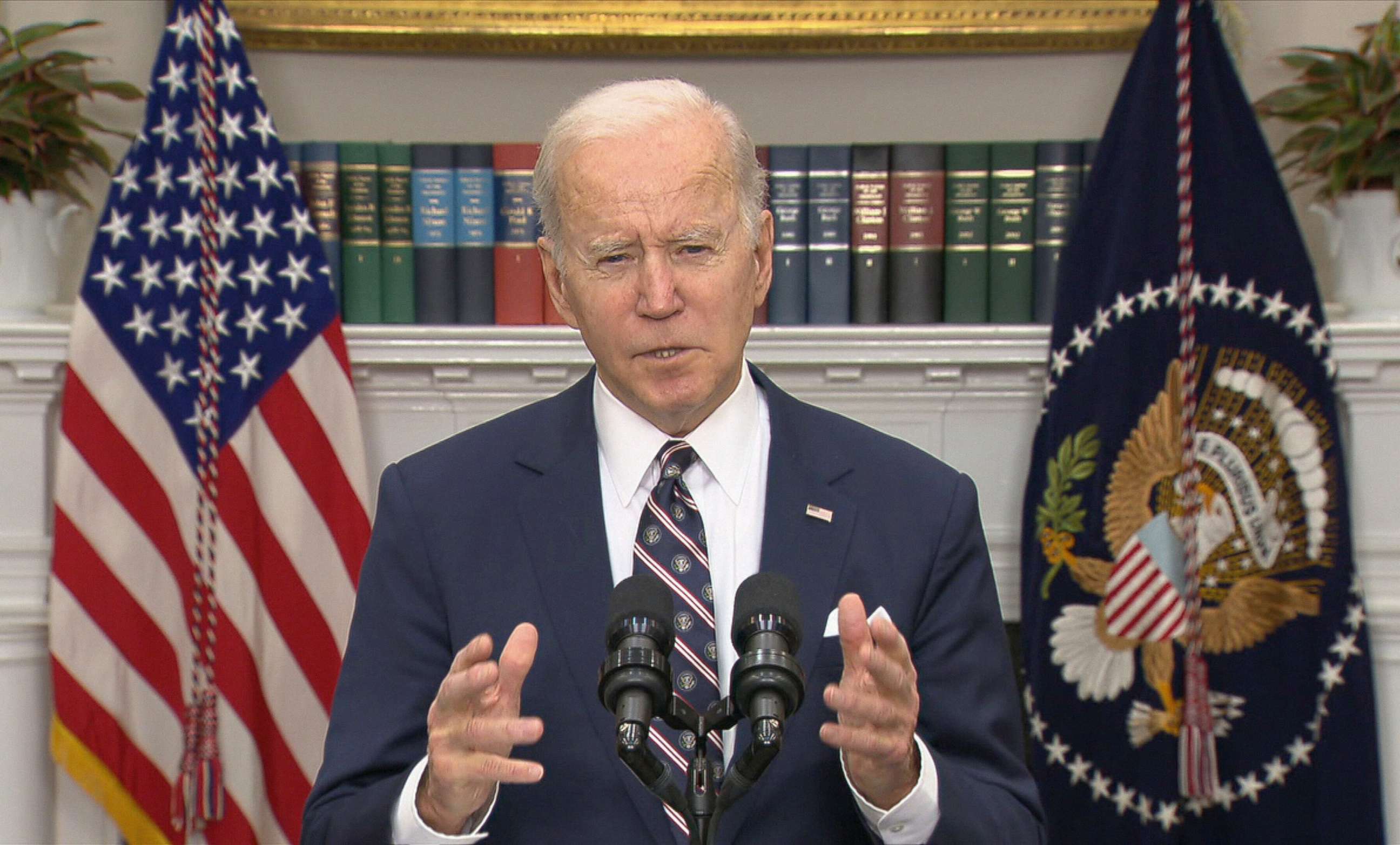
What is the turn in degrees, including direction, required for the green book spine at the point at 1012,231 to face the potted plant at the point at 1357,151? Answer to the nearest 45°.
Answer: approximately 90° to its left

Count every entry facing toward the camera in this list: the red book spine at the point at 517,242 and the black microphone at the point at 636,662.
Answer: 1

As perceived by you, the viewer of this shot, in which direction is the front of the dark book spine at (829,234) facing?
facing the viewer

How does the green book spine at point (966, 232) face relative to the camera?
toward the camera

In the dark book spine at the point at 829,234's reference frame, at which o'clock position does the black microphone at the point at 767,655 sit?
The black microphone is roughly at 12 o'clock from the dark book spine.

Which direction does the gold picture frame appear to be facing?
toward the camera

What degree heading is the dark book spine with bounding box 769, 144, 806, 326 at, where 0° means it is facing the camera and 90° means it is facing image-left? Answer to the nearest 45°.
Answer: approximately 0°

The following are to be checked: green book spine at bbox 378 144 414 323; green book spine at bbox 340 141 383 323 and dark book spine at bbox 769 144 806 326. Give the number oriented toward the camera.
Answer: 3

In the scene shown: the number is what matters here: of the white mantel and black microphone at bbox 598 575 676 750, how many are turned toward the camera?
1

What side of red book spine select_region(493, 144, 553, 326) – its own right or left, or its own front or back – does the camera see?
front

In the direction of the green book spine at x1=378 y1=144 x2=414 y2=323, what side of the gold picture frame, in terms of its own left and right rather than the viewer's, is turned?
right

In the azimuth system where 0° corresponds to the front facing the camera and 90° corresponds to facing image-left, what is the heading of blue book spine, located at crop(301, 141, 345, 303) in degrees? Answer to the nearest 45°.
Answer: approximately 0°

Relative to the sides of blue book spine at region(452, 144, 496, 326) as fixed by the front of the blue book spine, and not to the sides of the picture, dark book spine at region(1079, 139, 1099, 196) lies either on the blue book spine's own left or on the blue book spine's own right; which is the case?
on the blue book spine's own left
